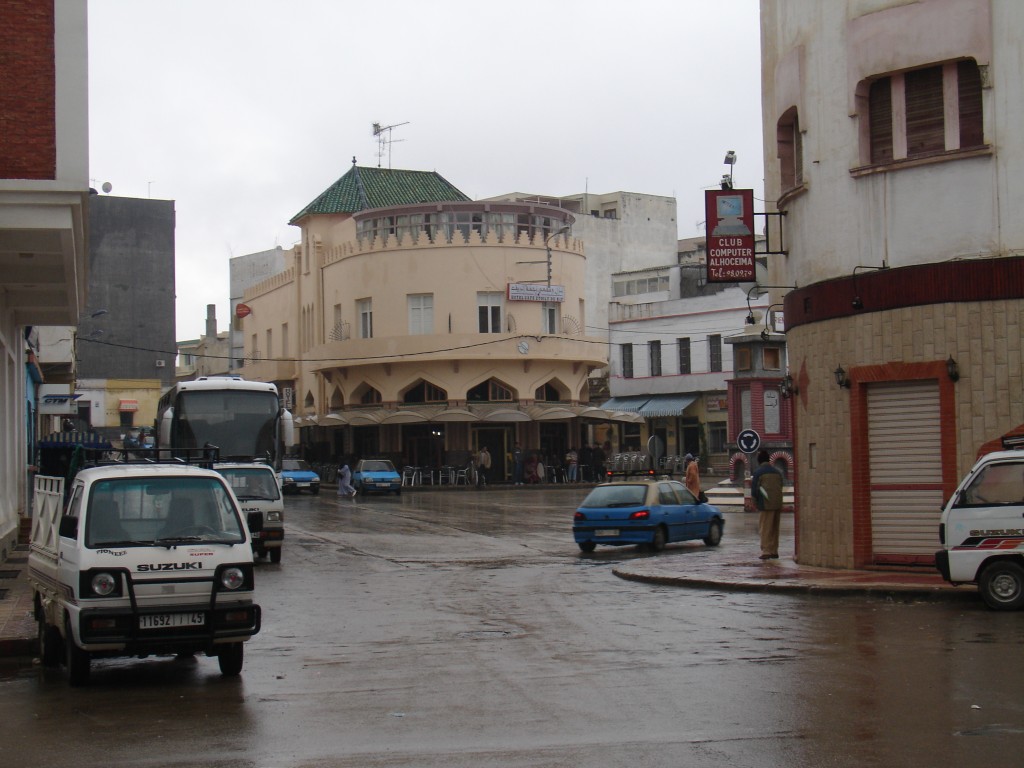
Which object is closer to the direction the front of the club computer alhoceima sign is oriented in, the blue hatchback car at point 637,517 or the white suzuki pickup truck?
the white suzuki pickup truck

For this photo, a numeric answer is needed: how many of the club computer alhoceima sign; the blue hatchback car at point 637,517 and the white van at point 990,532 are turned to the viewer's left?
1

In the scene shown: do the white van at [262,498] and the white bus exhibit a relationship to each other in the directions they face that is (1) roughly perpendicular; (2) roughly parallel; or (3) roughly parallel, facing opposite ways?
roughly parallel

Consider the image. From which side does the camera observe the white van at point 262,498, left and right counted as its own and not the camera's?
front

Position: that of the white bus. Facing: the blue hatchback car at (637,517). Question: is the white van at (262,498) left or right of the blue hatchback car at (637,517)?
right

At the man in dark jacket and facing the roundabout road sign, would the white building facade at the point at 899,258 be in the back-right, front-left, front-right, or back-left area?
back-right

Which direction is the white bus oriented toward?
toward the camera

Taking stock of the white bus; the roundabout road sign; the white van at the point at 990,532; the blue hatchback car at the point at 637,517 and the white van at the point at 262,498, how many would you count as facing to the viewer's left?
1

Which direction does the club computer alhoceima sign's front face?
toward the camera

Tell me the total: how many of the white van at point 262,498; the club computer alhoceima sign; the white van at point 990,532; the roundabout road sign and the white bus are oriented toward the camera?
4

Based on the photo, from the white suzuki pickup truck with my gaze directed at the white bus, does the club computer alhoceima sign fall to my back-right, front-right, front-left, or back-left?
front-right

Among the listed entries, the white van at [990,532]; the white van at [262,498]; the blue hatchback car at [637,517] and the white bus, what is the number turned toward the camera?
2

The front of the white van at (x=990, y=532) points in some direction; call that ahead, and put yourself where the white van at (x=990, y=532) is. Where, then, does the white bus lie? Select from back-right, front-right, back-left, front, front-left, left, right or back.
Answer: front-right

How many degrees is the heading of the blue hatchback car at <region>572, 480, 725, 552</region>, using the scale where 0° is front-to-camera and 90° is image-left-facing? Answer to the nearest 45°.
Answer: approximately 225°

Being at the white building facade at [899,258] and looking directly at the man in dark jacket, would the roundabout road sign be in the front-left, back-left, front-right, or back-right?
front-right

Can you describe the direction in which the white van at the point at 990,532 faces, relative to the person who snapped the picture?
facing to the left of the viewer

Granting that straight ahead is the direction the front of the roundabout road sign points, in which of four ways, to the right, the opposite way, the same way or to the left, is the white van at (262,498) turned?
the same way

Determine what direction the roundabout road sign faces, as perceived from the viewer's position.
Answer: facing the viewer
